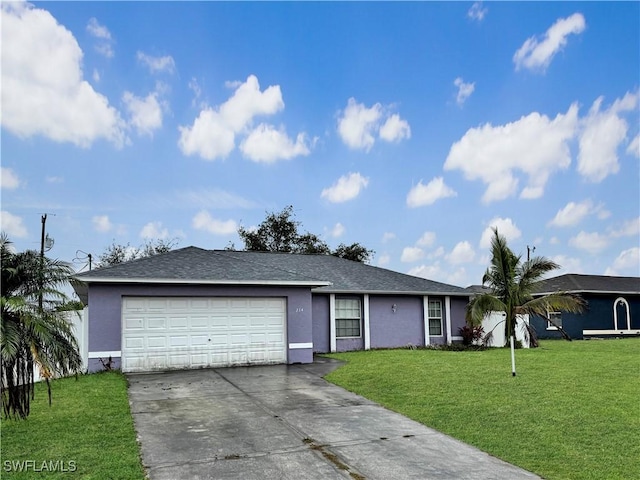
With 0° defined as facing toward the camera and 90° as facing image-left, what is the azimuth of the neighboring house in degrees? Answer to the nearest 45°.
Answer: approximately 0°

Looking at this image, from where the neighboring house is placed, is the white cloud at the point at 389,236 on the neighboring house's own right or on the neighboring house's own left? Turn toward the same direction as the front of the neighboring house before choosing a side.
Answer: on the neighboring house's own right

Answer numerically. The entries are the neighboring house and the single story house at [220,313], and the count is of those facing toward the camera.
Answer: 2

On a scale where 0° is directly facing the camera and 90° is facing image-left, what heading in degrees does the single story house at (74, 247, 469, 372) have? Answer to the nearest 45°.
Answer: approximately 0°

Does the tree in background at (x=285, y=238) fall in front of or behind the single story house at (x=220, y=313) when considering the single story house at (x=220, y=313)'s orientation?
behind

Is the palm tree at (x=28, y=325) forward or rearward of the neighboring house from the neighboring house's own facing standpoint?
forward
